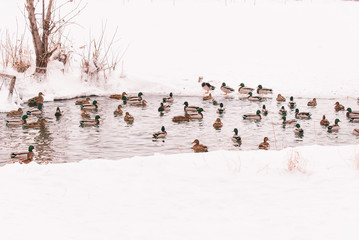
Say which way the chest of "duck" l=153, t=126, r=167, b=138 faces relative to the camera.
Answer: to the viewer's right

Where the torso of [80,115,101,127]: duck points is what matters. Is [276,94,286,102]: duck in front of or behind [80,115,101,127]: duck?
in front

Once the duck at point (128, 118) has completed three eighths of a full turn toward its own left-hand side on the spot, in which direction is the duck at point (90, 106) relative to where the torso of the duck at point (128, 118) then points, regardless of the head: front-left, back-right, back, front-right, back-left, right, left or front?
back-left

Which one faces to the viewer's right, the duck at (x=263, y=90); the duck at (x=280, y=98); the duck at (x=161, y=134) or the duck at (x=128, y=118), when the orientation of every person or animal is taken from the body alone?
the duck at (x=161, y=134)

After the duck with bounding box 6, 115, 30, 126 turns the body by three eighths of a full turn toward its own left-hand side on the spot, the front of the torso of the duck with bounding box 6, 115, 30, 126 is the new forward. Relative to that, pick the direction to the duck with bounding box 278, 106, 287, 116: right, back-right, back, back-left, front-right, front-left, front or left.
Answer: back-right

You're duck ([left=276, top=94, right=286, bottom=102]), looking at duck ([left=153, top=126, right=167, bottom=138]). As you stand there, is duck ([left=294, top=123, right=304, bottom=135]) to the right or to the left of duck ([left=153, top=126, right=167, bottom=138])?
left

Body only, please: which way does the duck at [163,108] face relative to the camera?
to the viewer's left
